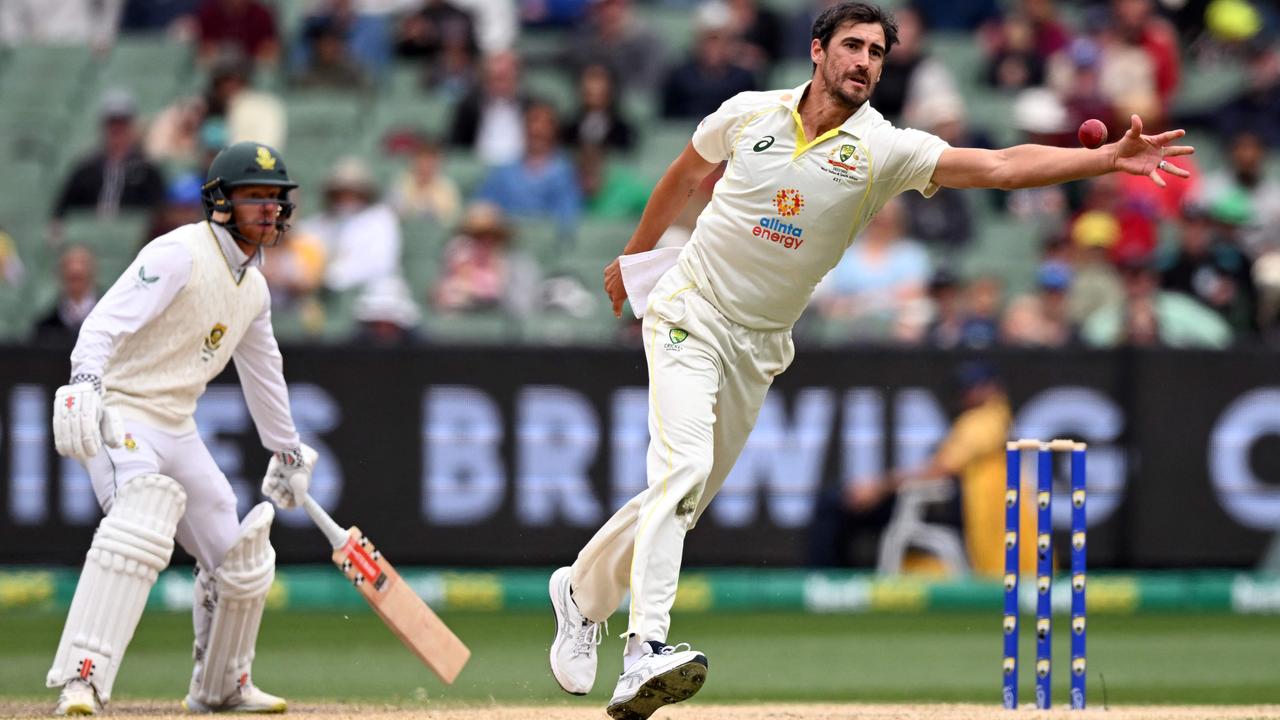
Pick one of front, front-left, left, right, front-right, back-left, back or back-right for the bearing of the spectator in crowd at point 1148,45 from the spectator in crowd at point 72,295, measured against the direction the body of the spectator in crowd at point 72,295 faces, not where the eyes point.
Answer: left

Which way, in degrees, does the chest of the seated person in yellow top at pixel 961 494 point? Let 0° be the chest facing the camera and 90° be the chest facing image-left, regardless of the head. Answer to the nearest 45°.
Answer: approximately 90°

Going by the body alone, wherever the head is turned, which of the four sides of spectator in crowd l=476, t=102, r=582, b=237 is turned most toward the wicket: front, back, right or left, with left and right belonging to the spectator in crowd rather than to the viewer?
front

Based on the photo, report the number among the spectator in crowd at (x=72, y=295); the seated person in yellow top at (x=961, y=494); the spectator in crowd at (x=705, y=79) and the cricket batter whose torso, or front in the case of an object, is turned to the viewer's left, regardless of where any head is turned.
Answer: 1

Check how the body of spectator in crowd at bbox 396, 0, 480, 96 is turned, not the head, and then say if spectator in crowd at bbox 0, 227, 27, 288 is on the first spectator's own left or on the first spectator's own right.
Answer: on the first spectator's own right

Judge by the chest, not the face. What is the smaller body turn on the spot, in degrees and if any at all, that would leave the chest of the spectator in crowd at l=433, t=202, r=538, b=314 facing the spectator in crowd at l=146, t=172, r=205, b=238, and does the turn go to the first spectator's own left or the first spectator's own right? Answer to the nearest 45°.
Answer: approximately 90° to the first spectator's own right

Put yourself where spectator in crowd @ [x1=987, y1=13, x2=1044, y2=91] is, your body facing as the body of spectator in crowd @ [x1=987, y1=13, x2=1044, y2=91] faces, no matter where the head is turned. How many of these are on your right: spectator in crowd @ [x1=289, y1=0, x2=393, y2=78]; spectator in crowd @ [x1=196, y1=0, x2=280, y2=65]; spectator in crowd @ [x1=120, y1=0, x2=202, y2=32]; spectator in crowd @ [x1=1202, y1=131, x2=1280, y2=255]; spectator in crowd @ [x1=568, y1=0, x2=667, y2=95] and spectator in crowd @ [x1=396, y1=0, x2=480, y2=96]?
5

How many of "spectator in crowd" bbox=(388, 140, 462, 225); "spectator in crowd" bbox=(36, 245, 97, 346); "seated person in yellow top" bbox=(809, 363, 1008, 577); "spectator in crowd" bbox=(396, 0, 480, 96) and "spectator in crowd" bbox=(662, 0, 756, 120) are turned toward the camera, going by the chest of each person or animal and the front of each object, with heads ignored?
4

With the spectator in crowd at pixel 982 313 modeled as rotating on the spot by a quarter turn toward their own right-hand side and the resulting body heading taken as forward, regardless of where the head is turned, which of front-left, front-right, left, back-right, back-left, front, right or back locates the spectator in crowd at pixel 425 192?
front

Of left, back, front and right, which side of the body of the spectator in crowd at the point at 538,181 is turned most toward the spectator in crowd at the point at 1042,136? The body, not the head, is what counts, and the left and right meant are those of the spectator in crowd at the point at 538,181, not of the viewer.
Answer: left
